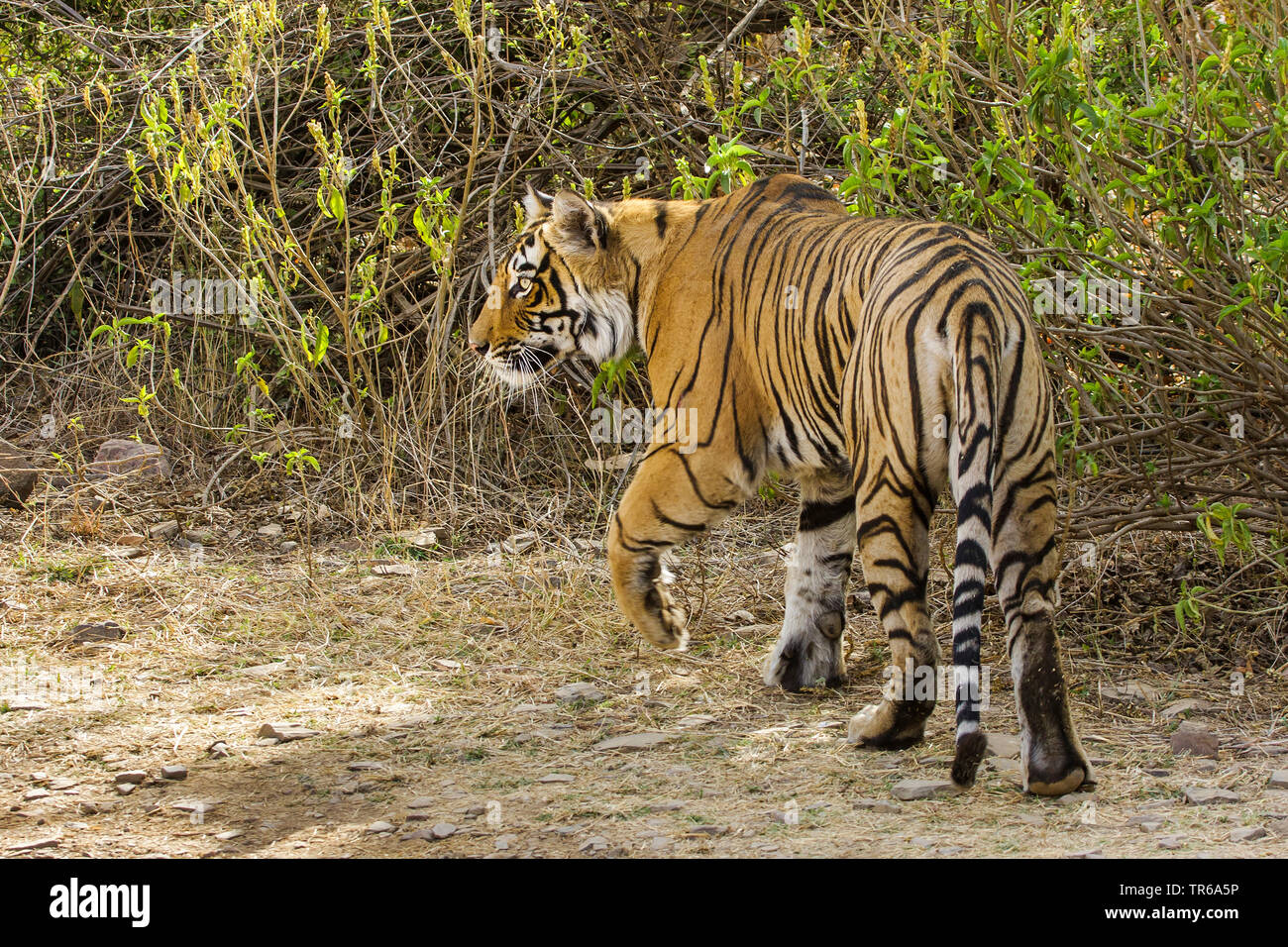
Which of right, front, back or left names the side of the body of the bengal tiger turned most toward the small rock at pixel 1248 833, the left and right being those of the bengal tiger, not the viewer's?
back

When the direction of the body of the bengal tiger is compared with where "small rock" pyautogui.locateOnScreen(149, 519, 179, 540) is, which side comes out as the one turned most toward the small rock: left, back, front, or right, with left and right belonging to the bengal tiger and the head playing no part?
front

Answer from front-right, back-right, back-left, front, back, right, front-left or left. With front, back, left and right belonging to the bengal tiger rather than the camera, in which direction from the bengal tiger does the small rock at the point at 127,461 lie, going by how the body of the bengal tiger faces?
front

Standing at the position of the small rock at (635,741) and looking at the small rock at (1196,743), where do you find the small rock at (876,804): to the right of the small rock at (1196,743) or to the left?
right

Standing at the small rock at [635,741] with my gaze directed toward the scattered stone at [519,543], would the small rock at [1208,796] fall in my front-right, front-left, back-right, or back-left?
back-right

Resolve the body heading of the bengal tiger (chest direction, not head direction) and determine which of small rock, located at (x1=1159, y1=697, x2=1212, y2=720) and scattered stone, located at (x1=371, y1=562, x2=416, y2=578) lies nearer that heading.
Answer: the scattered stone

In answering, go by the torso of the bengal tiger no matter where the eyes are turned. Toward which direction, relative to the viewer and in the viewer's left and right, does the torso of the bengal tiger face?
facing away from the viewer and to the left of the viewer

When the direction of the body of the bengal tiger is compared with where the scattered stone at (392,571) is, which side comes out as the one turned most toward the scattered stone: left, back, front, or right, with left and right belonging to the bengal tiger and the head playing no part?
front

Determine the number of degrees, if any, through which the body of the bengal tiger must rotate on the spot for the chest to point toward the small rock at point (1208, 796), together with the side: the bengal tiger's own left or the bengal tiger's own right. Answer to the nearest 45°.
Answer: approximately 180°

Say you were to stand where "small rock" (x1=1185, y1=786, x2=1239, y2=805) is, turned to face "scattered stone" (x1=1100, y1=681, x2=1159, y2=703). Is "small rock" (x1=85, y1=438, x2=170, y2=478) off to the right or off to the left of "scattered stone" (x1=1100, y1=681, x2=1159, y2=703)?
left

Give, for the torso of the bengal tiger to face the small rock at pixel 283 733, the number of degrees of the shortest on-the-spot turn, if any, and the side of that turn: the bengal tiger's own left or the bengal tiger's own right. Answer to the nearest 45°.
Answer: approximately 45° to the bengal tiger's own left
